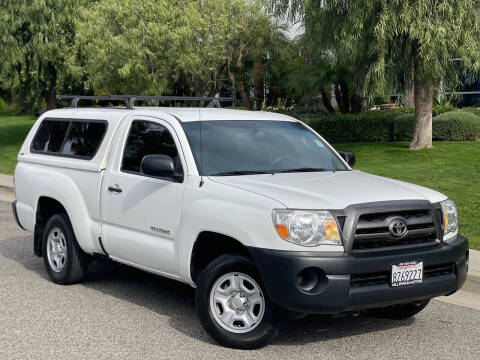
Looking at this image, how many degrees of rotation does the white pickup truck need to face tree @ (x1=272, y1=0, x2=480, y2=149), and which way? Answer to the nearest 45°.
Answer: approximately 135° to its left

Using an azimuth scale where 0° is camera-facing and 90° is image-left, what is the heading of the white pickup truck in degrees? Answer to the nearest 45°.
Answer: approximately 315°

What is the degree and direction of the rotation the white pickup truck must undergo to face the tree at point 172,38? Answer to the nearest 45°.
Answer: approximately 135° to its left

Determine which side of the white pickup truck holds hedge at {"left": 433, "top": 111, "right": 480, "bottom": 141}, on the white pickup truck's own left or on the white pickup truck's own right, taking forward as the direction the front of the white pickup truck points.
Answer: on the white pickup truck's own left

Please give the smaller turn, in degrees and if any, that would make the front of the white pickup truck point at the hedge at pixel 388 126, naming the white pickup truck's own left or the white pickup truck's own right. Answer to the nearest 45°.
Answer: approximately 135° to the white pickup truck's own left

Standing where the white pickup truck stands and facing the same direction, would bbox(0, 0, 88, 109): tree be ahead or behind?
behind
